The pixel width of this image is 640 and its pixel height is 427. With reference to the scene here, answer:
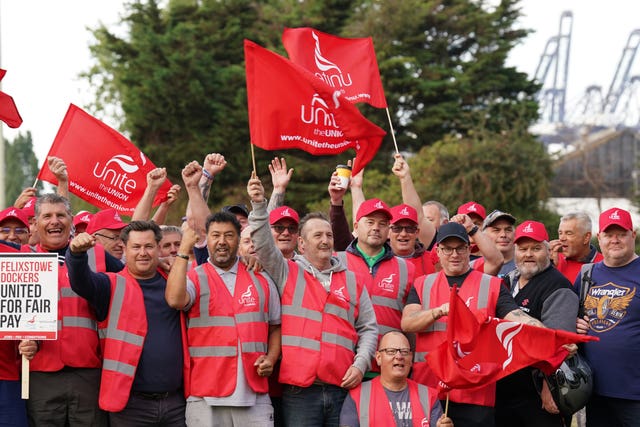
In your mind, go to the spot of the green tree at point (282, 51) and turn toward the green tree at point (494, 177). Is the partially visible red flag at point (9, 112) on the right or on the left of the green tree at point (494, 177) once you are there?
right

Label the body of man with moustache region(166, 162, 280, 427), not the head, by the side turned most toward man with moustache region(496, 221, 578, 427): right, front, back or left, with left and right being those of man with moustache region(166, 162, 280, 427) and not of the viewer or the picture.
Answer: left

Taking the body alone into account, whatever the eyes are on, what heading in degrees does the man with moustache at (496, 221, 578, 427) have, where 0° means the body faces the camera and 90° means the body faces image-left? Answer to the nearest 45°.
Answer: approximately 45°

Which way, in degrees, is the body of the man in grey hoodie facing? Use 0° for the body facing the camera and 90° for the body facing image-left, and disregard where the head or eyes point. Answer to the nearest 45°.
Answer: approximately 0°

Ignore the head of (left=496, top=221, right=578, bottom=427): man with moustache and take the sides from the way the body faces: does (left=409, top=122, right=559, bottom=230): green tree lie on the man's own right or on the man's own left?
on the man's own right

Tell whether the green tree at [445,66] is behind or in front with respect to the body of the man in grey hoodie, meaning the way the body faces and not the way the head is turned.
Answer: behind

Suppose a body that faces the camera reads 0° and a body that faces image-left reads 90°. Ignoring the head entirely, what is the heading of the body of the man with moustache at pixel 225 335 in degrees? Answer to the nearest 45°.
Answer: approximately 0°

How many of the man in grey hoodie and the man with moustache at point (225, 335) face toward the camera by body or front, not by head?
2

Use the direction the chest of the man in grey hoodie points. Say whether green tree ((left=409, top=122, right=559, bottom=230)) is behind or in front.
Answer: behind

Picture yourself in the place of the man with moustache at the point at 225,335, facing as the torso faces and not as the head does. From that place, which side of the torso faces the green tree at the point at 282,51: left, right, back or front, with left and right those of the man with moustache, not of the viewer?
back

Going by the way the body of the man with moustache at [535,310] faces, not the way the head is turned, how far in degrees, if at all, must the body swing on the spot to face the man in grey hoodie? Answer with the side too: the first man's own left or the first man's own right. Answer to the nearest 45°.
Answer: approximately 45° to the first man's own right

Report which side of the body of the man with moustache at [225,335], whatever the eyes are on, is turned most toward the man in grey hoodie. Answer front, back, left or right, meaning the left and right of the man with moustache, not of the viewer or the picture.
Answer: left

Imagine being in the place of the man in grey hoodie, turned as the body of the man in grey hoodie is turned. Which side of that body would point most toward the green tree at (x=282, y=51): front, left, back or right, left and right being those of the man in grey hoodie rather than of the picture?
back

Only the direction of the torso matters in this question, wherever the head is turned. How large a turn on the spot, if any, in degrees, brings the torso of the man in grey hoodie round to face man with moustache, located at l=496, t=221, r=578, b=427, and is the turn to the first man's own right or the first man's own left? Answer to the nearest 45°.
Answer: approximately 90° to the first man's own left
